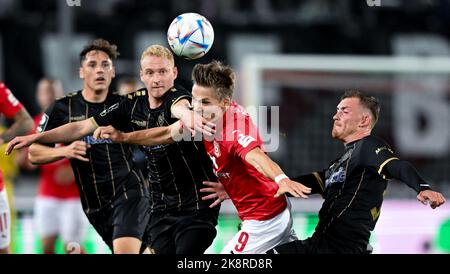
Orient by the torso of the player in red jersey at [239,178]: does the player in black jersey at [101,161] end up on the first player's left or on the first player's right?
on the first player's right

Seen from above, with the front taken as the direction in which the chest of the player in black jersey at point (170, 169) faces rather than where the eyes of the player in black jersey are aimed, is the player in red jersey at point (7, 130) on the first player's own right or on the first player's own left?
on the first player's own right

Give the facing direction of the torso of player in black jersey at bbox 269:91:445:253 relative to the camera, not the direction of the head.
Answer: to the viewer's left

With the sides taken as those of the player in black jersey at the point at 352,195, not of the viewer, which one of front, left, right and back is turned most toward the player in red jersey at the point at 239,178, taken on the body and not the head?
front

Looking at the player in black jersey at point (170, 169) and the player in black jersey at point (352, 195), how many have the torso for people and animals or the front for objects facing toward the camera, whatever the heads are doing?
1

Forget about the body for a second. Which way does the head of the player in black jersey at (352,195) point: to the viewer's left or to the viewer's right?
to the viewer's left

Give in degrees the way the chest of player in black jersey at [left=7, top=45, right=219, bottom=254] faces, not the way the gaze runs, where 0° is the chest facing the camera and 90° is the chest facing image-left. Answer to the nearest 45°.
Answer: approximately 0°

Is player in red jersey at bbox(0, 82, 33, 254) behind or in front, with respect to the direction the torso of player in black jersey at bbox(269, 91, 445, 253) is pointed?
in front
